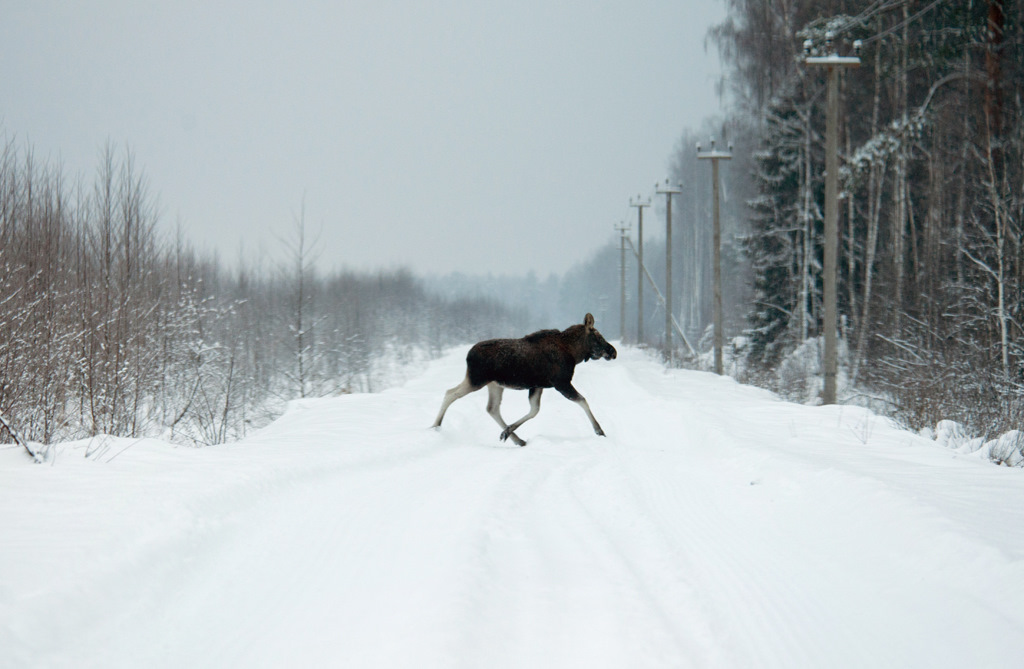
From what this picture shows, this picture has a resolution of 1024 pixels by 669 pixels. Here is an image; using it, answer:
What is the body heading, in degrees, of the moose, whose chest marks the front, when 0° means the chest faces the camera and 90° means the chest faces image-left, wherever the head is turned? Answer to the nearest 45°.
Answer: approximately 270°
